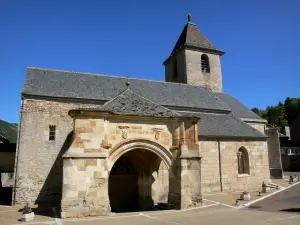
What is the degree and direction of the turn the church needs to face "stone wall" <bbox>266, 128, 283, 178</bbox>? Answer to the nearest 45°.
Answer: approximately 135° to its left

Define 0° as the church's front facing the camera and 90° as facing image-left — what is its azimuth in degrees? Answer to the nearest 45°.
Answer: approximately 0°
